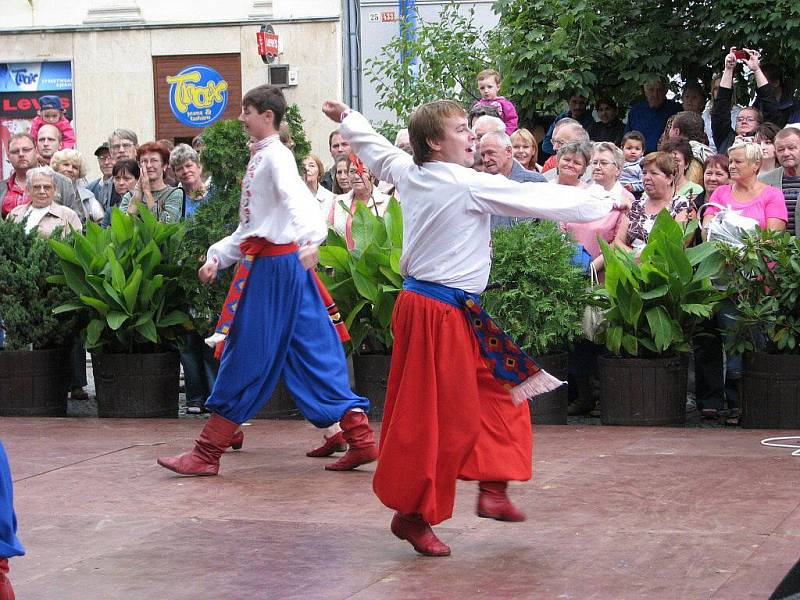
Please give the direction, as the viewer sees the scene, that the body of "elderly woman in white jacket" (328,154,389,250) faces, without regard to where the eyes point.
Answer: toward the camera

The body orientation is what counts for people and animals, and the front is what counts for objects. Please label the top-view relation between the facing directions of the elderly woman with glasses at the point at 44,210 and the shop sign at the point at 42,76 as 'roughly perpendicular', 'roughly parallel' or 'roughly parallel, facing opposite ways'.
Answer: roughly parallel

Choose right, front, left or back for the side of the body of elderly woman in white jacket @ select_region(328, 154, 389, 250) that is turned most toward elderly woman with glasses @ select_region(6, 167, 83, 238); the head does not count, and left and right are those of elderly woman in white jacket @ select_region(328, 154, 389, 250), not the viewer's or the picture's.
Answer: right

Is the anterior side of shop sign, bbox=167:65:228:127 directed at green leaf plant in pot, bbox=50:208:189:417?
yes

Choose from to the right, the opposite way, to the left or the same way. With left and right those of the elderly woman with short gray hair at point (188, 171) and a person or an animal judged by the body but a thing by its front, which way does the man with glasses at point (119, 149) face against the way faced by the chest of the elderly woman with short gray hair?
the same way

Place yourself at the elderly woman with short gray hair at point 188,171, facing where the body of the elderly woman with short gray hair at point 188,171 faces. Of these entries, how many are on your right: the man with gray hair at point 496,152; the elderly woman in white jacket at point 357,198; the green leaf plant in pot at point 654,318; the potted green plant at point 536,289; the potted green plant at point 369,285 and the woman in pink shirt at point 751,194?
0

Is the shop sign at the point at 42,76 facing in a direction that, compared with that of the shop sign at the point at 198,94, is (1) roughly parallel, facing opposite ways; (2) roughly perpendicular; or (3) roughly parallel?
roughly parallel

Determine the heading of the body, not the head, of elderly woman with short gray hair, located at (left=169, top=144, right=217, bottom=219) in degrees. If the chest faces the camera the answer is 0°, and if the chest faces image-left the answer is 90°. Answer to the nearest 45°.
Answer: approximately 0°

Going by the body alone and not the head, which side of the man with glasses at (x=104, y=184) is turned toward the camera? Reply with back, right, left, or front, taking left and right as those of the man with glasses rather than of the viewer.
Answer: front

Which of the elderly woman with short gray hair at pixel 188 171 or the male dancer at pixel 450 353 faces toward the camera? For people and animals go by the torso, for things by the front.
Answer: the elderly woman with short gray hair

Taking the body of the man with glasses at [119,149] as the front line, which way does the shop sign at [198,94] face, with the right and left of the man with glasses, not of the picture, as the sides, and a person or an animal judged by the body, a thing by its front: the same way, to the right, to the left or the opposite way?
the same way

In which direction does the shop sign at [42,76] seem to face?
toward the camera

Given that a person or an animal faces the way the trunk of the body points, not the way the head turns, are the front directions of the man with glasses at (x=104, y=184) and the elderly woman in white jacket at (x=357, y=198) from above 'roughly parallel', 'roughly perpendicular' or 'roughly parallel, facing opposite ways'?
roughly parallel

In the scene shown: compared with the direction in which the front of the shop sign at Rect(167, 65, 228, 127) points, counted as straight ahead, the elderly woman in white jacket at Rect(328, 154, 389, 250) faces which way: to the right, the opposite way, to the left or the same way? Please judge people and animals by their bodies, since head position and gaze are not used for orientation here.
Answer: the same way
